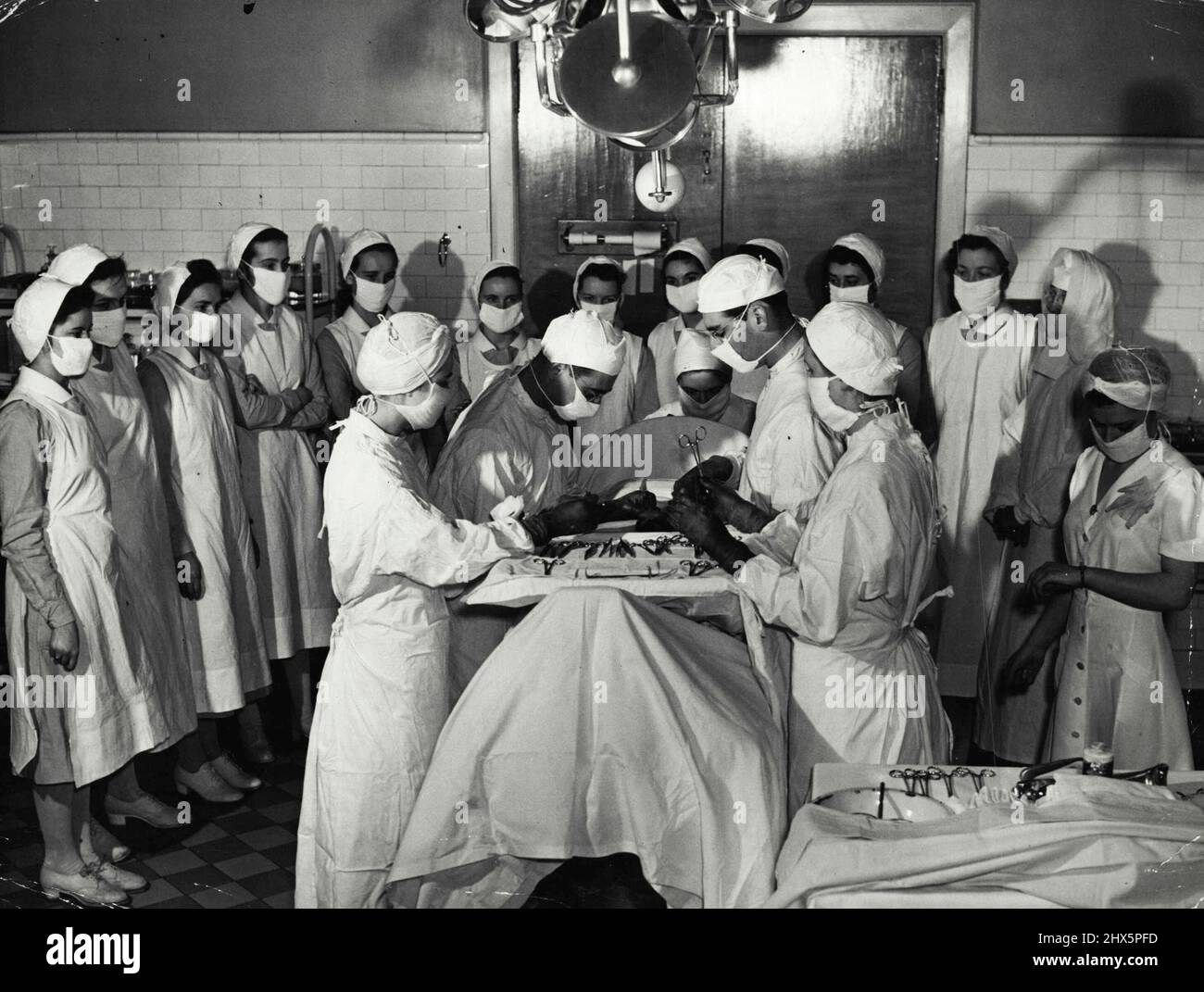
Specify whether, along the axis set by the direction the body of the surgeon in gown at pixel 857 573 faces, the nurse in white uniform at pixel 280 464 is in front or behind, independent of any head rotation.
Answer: in front

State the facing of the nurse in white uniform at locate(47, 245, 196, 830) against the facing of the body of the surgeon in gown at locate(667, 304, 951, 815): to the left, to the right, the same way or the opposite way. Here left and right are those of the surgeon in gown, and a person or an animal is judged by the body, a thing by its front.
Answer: the opposite way

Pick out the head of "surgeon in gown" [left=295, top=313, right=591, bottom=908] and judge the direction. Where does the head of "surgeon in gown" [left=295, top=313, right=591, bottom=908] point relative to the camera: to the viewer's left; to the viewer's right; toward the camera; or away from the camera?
to the viewer's right

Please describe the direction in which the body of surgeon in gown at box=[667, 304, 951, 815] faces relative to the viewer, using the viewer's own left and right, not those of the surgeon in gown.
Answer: facing to the left of the viewer

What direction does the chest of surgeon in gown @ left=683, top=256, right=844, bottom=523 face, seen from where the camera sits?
to the viewer's left

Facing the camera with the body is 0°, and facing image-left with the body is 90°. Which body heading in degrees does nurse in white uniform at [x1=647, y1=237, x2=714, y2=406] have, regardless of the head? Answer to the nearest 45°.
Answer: approximately 0°

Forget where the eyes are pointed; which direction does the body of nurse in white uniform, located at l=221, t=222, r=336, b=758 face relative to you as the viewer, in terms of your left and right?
facing the viewer and to the right of the viewer

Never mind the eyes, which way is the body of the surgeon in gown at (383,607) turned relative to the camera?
to the viewer's right

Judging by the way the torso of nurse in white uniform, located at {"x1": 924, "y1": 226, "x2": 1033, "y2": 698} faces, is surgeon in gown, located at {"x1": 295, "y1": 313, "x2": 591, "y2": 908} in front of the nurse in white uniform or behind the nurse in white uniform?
in front

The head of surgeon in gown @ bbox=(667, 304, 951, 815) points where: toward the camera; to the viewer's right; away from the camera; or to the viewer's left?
to the viewer's left

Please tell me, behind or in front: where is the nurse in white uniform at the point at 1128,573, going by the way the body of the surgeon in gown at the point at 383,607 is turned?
in front

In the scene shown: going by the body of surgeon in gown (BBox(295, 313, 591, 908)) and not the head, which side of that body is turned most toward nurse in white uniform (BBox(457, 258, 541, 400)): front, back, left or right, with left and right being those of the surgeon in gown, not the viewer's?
left

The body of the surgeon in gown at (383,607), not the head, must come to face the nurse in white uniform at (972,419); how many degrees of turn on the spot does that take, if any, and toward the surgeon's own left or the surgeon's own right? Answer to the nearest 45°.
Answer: approximately 45° to the surgeon's own left
